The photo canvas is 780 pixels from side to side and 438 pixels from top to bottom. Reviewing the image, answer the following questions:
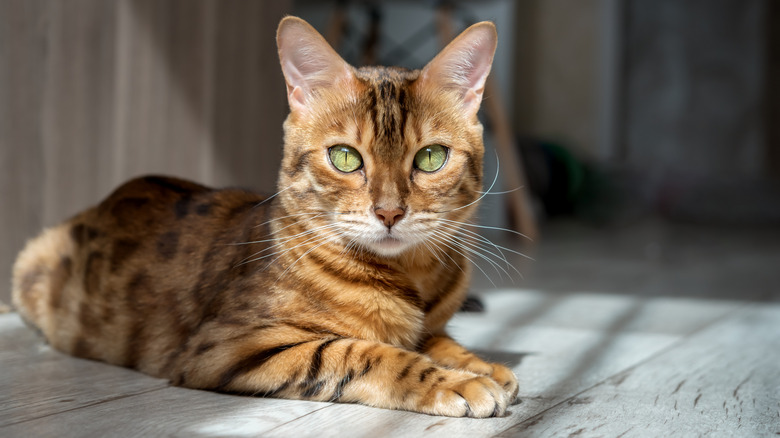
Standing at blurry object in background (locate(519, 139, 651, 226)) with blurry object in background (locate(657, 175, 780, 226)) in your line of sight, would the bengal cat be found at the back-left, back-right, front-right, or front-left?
back-right

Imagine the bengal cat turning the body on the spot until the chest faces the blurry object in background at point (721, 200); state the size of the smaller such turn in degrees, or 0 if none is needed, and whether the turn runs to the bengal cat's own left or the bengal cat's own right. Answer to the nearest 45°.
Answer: approximately 90° to the bengal cat's own left

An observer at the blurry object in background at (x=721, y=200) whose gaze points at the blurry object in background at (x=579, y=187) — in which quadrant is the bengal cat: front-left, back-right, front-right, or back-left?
front-left

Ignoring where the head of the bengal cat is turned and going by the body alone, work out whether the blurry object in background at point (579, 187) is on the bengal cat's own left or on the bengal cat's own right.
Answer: on the bengal cat's own left

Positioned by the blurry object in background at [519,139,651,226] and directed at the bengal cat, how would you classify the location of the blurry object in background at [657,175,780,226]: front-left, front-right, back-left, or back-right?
back-left

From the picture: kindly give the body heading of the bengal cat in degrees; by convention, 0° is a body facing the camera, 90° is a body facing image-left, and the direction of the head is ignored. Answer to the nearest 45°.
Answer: approximately 315°
